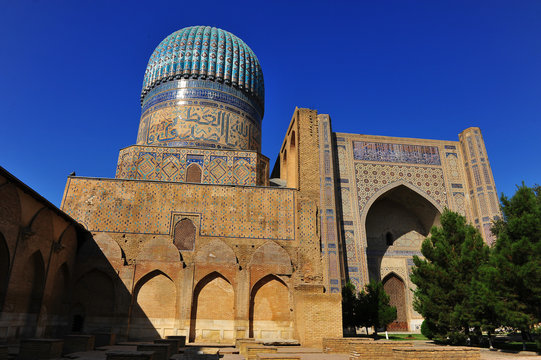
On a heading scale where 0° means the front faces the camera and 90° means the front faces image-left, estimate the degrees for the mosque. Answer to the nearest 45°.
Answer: approximately 315°

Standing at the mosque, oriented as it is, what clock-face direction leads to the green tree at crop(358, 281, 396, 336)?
The green tree is roughly at 10 o'clock from the mosque.

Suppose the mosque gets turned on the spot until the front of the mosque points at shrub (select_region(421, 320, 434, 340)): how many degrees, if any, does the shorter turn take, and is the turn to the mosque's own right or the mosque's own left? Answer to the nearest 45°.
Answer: approximately 45° to the mosque's own left
